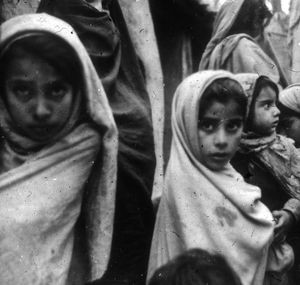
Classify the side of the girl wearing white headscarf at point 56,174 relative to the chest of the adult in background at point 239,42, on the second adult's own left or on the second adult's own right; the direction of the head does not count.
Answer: on the second adult's own right

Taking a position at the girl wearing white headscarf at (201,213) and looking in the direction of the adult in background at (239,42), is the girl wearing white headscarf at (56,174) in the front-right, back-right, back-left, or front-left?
back-left

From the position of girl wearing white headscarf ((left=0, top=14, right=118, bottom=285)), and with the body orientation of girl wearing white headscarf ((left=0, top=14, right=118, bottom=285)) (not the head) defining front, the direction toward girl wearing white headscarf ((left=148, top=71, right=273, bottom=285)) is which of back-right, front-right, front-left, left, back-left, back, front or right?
left

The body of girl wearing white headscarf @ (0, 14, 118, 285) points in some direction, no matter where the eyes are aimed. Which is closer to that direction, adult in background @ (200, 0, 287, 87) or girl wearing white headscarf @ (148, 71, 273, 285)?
the girl wearing white headscarf

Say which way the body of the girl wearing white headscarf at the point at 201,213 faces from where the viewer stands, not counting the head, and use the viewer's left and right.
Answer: facing the viewer and to the right of the viewer

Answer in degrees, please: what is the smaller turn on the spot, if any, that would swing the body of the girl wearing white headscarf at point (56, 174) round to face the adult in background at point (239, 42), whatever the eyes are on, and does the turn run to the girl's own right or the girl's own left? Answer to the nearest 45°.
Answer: approximately 135° to the girl's own left

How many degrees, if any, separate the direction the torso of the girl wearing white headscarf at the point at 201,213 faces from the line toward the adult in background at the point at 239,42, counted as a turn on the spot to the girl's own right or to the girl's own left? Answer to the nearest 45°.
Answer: approximately 135° to the girl's own left

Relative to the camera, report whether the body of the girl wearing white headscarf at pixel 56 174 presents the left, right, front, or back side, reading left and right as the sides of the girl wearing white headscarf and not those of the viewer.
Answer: front

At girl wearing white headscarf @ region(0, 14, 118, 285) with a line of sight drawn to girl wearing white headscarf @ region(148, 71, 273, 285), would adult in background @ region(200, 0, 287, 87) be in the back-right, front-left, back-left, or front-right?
front-left
